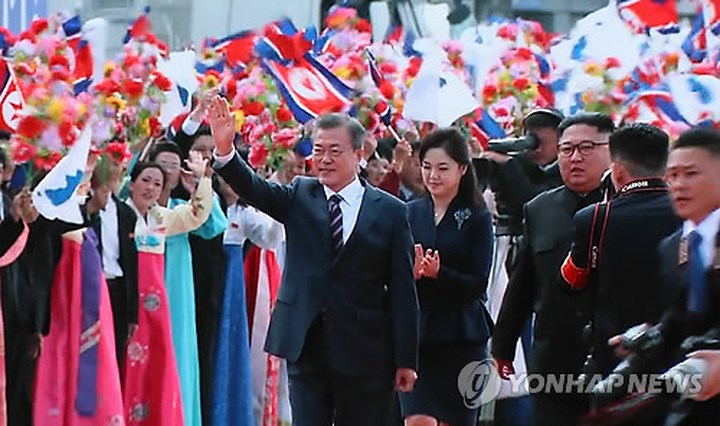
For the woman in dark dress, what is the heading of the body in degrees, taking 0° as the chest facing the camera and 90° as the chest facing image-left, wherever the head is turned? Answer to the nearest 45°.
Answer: approximately 45°

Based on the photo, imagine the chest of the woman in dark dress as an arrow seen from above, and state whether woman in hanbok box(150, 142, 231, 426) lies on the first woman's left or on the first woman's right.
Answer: on the first woman's right

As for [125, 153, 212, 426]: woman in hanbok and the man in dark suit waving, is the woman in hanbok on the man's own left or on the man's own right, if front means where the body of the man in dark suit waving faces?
on the man's own right

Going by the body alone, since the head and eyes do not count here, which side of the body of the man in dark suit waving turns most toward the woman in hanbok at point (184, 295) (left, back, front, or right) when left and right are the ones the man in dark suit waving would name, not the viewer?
right

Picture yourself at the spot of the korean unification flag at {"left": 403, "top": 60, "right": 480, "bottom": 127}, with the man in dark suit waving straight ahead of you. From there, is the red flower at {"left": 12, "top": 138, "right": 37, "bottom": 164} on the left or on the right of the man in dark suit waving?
right

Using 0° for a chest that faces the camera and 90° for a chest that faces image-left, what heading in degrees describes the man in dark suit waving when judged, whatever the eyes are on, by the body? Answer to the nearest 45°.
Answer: approximately 45°
